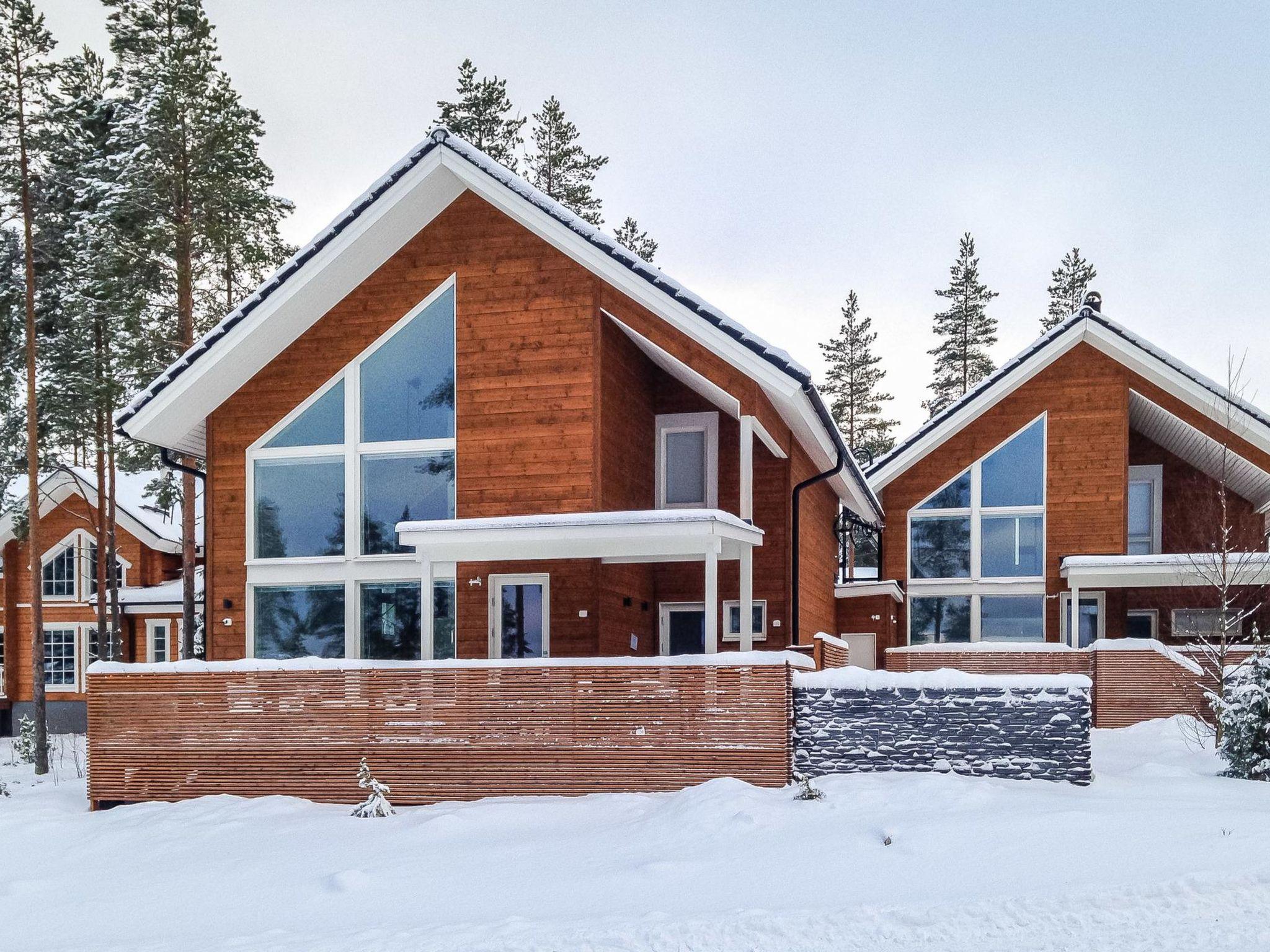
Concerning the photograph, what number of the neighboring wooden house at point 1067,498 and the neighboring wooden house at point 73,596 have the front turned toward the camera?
2

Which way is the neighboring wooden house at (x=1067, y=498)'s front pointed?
toward the camera

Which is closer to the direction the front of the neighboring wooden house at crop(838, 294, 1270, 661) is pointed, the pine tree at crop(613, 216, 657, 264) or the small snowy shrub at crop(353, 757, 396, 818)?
the small snowy shrub

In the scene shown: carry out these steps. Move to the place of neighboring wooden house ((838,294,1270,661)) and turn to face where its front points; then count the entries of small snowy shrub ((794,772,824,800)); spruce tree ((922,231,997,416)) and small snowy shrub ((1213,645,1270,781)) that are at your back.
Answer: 1

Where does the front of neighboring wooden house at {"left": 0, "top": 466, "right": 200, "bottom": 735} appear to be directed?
toward the camera

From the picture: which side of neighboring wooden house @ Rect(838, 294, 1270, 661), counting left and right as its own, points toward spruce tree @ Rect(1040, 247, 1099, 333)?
back

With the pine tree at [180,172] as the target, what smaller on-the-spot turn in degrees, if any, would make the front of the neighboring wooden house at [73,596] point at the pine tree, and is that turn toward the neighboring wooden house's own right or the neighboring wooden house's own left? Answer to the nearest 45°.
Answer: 0° — it already faces it

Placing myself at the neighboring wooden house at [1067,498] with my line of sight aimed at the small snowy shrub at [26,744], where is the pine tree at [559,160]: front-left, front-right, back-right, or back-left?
front-right
